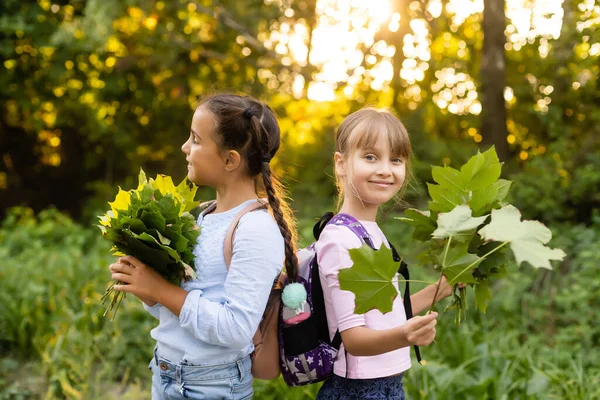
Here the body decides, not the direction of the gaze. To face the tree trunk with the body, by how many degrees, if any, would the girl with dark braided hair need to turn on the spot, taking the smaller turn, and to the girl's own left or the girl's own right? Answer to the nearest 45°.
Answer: approximately 135° to the girl's own right

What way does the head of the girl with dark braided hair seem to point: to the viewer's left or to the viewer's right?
to the viewer's left

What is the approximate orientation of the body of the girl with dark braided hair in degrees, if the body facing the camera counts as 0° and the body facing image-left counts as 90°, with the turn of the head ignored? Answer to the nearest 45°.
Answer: approximately 90°
